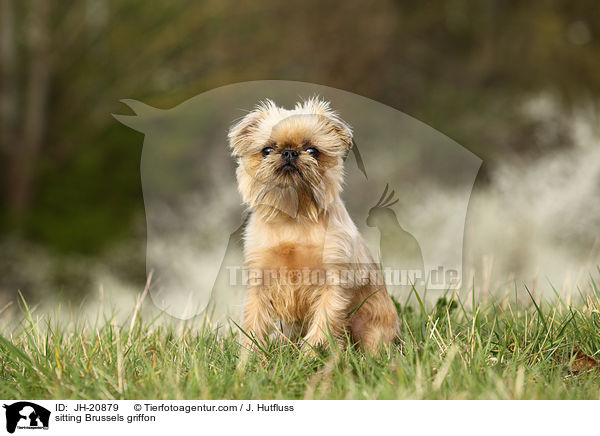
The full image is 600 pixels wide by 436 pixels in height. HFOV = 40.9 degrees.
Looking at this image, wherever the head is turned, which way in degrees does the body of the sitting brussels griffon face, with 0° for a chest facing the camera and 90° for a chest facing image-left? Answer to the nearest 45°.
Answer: approximately 45°
